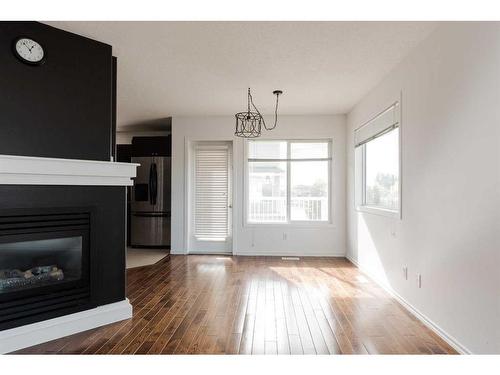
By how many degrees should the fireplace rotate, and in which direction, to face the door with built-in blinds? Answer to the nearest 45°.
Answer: approximately 90° to its left

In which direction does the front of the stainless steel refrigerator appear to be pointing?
toward the camera

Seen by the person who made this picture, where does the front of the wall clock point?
facing the viewer and to the right of the viewer

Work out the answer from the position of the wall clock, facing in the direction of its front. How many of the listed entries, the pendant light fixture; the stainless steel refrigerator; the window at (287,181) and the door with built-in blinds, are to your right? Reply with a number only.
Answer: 0

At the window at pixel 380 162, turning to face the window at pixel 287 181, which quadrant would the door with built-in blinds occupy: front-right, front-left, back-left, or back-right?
front-left

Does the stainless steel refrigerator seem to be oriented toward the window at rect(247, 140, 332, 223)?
no

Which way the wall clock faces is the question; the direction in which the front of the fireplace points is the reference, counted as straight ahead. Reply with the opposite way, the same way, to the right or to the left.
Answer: the same way

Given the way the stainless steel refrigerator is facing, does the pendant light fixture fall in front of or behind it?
in front

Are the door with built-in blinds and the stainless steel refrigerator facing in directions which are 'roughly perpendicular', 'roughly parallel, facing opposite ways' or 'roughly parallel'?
roughly parallel

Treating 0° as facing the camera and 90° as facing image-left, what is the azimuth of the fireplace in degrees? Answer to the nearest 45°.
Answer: approximately 315°

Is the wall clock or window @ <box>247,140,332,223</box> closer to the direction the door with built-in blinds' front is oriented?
the wall clock

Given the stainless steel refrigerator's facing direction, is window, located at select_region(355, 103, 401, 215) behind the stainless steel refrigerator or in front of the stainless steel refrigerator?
in front

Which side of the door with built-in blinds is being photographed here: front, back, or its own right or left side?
front

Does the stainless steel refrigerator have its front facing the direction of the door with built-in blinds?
no

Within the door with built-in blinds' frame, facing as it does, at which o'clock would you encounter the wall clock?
The wall clock is roughly at 1 o'clock from the door with built-in blinds.

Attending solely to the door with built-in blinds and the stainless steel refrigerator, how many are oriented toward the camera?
2
